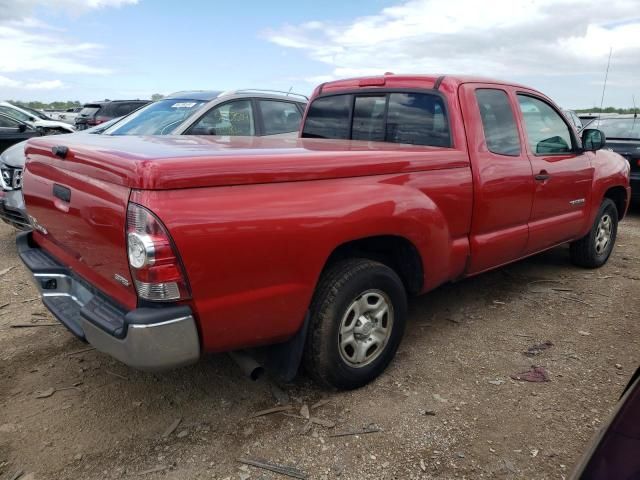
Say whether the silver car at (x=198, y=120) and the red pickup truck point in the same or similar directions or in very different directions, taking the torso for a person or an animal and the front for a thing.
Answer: very different directions

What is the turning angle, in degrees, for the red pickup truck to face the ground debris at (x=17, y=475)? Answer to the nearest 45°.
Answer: approximately 180°

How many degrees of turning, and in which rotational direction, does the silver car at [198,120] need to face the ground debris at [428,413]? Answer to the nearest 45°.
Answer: approximately 45° to its left

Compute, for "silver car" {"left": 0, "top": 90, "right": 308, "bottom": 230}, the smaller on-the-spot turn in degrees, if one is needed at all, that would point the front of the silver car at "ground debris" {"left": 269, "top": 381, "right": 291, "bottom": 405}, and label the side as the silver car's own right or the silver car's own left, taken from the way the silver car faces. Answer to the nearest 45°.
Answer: approximately 45° to the silver car's own left

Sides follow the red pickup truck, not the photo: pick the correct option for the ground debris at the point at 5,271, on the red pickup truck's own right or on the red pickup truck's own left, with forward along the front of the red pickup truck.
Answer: on the red pickup truck's own left

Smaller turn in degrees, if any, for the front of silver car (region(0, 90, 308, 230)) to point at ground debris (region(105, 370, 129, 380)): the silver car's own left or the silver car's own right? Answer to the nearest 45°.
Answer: approximately 45° to the silver car's own left

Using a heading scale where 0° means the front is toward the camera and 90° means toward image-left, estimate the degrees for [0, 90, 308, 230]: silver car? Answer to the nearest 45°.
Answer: approximately 45°

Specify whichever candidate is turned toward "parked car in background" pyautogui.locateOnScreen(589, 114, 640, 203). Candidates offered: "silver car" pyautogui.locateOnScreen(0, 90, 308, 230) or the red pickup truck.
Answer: the red pickup truck

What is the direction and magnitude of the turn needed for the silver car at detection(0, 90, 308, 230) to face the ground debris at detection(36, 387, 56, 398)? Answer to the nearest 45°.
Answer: approximately 45° to its left

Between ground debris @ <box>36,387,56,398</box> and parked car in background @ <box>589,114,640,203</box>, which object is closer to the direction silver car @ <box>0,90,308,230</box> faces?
the ground debris

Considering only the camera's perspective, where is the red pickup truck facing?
facing away from the viewer and to the right of the viewer
